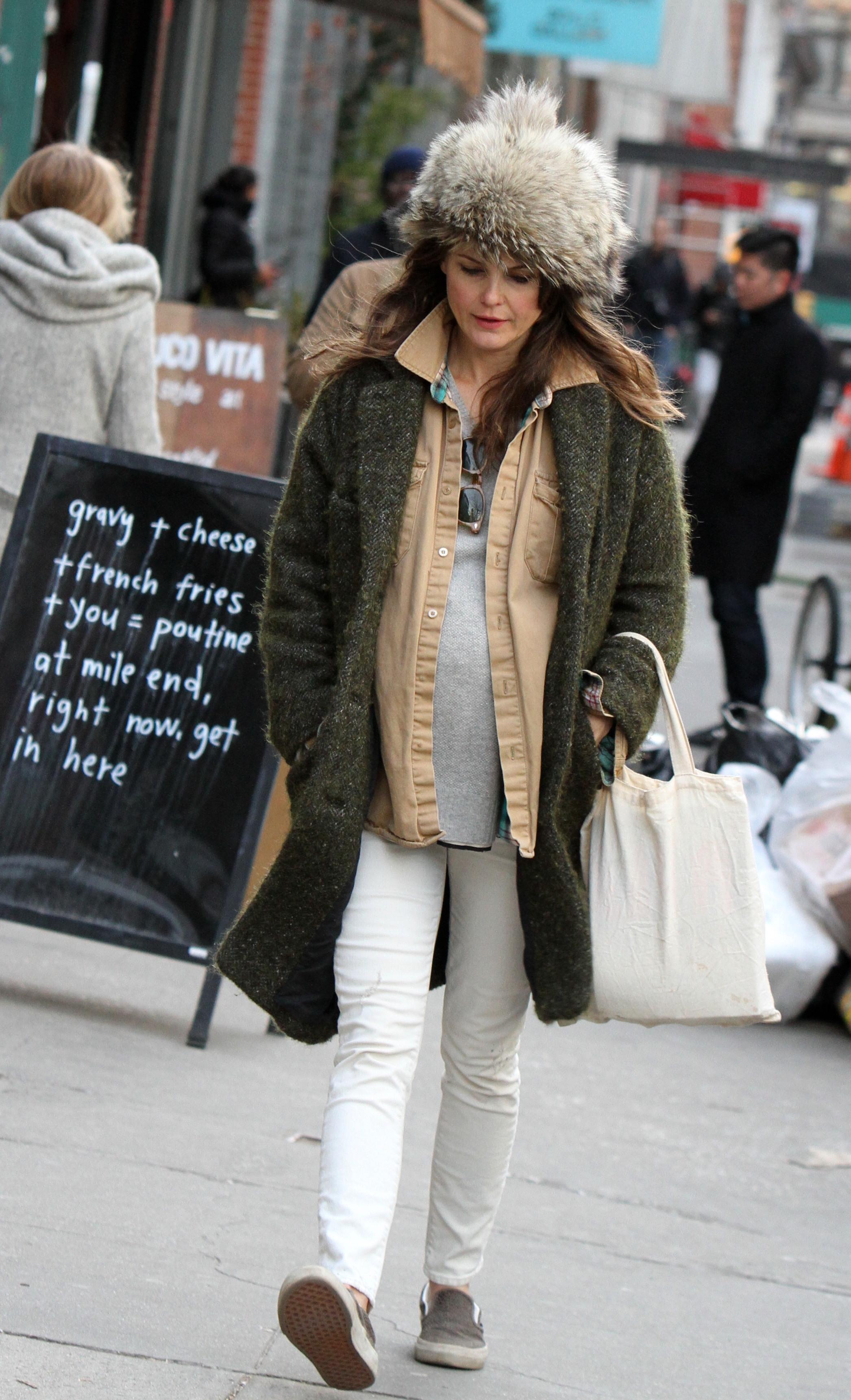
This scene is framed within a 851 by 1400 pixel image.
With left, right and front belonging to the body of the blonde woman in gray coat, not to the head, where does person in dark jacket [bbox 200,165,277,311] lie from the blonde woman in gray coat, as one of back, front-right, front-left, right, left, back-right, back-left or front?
front

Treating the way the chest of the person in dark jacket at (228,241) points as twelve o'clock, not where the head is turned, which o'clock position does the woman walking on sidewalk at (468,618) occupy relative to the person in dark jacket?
The woman walking on sidewalk is roughly at 3 o'clock from the person in dark jacket.

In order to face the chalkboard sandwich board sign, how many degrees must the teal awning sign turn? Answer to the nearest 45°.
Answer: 0° — it already faces it

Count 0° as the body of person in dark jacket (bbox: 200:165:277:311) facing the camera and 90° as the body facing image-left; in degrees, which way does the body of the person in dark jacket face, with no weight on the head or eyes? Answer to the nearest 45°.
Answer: approximately 270°

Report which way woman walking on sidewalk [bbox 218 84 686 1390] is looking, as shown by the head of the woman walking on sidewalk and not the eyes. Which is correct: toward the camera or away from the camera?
toward the camera

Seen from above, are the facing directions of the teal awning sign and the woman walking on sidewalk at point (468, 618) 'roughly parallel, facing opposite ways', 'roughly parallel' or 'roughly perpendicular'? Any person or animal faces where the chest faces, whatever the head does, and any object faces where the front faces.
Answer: roughly parallel

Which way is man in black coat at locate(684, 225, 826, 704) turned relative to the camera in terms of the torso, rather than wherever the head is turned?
to the viewer's left

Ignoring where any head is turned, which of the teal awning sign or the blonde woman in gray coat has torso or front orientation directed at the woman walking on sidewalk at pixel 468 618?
the teal awning sign

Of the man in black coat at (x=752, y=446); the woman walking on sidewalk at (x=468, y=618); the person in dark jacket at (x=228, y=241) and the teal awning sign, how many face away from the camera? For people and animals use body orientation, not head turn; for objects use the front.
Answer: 0

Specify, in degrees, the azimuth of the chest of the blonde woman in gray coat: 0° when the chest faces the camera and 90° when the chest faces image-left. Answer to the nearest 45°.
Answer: approximately 180°

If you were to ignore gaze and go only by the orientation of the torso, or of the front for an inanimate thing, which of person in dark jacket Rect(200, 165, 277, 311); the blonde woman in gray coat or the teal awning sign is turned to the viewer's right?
the person in dark jacket

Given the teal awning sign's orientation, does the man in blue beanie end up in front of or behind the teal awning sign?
in front

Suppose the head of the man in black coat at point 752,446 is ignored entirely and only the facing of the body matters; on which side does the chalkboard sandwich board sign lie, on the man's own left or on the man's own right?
on the man's own left

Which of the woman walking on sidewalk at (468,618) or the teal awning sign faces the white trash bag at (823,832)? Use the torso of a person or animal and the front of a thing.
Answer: the teal awning sign

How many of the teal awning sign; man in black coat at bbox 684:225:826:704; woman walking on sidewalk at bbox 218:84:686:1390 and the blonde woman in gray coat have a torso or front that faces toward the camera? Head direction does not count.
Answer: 2

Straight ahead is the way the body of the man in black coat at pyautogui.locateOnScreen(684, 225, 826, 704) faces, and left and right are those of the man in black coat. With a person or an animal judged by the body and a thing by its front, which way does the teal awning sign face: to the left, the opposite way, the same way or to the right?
to the left
